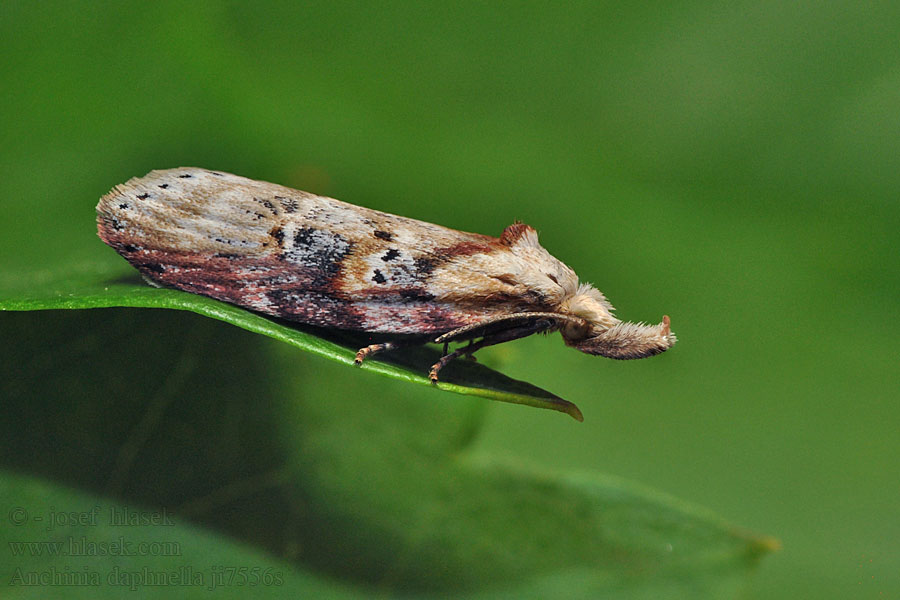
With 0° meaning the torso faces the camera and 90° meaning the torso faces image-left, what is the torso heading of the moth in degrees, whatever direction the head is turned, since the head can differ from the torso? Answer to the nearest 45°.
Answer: approximately 270°
